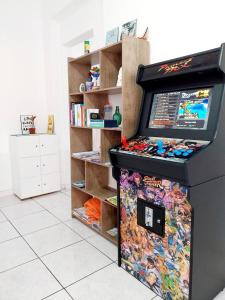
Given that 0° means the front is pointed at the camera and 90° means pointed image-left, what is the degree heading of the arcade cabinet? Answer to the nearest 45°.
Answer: approximately 45°

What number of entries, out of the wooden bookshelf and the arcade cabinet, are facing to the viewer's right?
0

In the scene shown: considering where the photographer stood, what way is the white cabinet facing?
facing the viewer and to the right of the viewer

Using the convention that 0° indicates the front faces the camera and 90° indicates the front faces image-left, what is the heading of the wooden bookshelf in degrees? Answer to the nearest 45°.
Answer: approximately 45°

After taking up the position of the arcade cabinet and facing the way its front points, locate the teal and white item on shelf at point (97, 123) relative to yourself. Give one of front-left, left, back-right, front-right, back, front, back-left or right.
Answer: right

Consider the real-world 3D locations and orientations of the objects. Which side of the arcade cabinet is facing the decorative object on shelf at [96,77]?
right

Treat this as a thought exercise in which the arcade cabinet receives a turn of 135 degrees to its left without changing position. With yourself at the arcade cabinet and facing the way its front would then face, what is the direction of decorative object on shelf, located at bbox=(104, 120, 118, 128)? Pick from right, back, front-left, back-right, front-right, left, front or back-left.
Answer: back-left

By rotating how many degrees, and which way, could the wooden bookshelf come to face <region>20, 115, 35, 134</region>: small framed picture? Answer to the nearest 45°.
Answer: approximately 90° to its right
